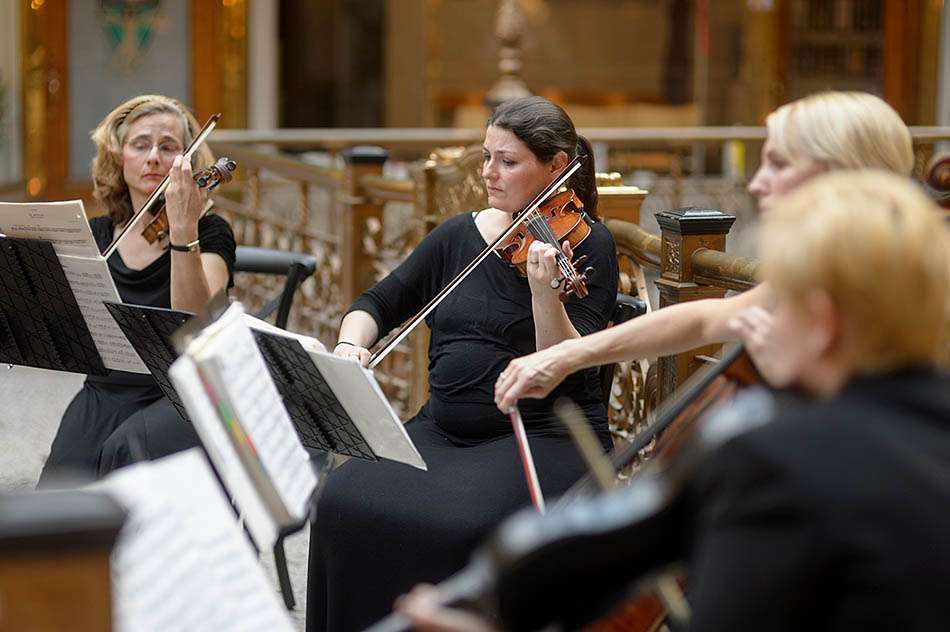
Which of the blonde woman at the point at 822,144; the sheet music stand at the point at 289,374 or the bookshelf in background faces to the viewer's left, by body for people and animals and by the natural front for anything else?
the blonde woman

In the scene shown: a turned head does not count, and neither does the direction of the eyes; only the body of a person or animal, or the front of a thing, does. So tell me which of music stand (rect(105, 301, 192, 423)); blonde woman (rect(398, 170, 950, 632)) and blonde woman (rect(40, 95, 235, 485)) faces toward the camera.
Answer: blonde woman (rect(40, 95, 235, 485))

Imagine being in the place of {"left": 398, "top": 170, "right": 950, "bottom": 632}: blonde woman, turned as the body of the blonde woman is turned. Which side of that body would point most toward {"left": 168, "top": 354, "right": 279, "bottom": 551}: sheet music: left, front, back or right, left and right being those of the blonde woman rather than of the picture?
front

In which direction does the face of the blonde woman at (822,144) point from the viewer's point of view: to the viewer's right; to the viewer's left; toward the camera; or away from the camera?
to the viewer's left

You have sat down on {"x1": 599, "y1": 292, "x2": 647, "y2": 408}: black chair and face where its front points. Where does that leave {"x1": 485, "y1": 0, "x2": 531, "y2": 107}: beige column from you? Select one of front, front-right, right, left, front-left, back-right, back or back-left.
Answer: back-right

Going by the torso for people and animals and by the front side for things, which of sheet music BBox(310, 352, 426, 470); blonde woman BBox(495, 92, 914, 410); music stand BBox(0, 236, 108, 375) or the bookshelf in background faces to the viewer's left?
the blonde woman

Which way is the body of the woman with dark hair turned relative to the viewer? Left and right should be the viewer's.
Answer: facing the viewer and to the left of the viewer

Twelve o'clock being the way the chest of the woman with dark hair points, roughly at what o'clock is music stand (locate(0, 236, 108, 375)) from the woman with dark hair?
The music stand is roughly at 2 o'clock from the woman with dark hair.

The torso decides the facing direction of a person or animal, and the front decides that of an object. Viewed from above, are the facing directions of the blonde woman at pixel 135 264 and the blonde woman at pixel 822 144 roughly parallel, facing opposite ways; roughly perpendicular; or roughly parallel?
roughly perpendicular

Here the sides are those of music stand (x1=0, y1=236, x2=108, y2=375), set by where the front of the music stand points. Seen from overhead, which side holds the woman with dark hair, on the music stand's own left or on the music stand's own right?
on the music stand's own right

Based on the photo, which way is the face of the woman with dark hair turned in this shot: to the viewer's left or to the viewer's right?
to the viewer's left

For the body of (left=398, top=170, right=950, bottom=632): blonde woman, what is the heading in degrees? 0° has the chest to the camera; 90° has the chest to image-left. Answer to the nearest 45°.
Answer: approximately 135°

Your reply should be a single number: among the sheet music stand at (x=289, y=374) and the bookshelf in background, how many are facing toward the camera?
1

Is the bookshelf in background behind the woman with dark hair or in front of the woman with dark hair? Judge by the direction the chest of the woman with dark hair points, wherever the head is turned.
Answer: behind

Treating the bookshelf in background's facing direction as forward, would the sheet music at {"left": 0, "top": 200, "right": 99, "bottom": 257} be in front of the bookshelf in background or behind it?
in front

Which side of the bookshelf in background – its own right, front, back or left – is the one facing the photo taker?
front

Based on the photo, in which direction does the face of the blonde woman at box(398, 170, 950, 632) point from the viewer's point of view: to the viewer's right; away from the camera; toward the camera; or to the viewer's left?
to the viewer's left

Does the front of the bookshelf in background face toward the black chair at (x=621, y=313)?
yes
